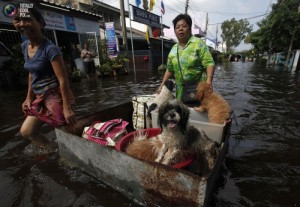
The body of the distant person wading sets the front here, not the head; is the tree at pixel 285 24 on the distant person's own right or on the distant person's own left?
on the distant person's own left

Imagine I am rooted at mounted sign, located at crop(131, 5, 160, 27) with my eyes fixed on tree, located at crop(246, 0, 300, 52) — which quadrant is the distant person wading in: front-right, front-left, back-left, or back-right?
back-right

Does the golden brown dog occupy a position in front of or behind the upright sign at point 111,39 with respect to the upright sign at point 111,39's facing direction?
in front

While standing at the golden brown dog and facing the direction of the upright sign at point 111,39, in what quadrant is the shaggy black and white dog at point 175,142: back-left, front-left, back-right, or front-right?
back-left

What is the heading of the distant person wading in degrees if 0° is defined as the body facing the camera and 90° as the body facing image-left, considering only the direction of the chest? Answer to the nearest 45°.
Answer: approximately 0°

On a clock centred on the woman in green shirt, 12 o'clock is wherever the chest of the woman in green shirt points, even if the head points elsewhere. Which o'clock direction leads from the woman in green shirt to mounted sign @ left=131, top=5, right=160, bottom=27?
The mounted sign is roughly at 4 o'clock from the woman in green shirt.

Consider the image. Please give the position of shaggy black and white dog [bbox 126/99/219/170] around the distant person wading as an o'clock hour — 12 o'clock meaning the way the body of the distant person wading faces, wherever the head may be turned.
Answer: The shaggy black and white dog is roughly at 12 o'clock from the distant person wading.

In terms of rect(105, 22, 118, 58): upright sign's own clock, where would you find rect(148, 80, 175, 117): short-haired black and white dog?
The short-haired black and white dog is roughly at 12 o'clock from the upright sign.
